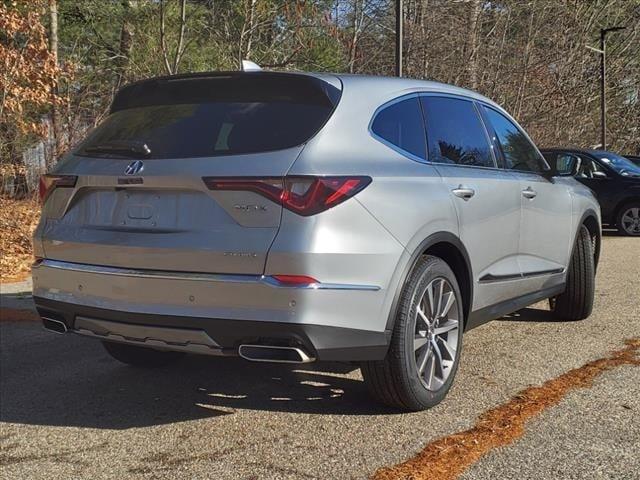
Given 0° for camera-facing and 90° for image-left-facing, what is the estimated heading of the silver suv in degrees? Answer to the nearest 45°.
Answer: approximately 225°

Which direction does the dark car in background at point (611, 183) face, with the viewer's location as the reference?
facing the viewer and to the right of the viewer
